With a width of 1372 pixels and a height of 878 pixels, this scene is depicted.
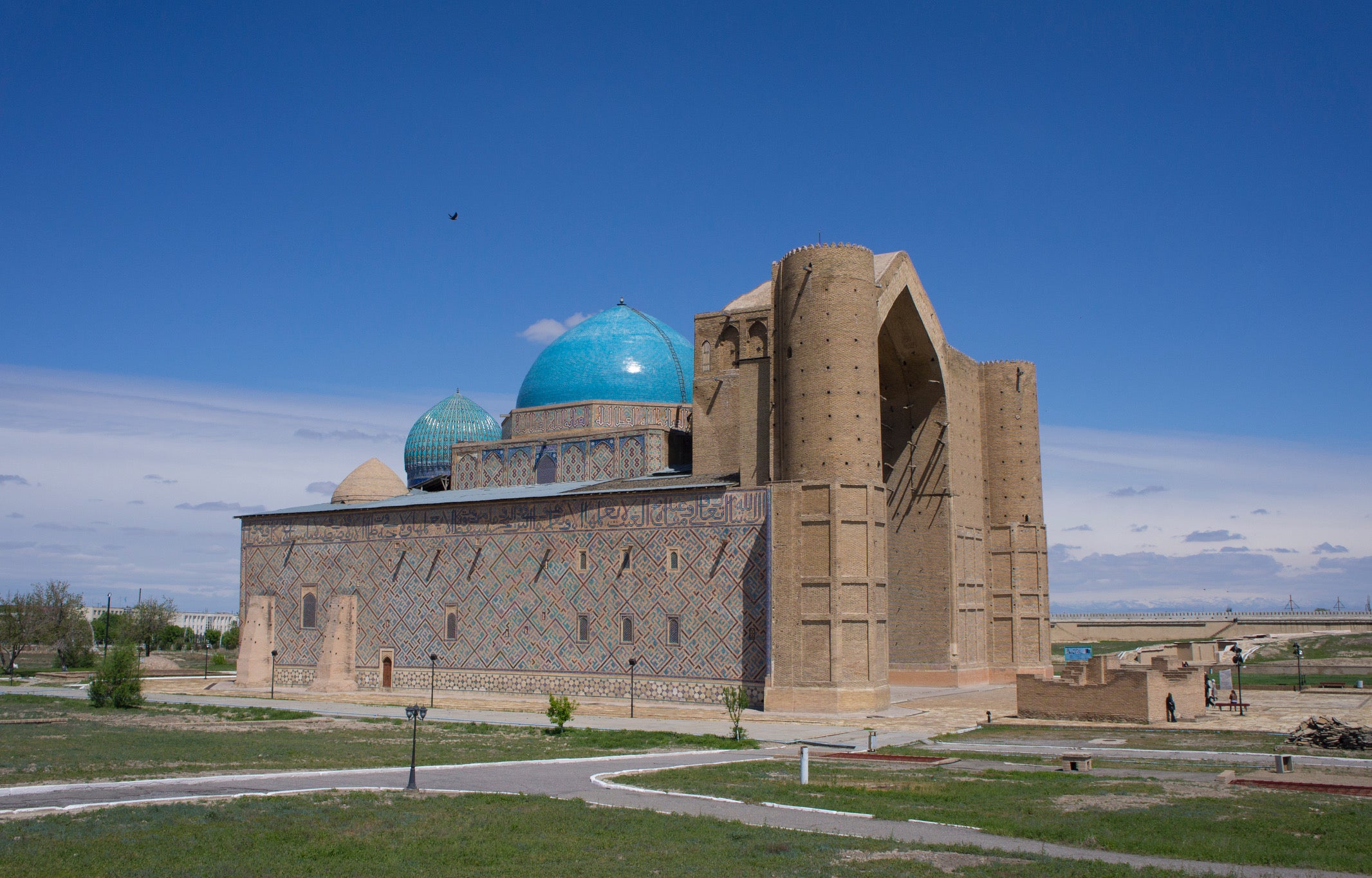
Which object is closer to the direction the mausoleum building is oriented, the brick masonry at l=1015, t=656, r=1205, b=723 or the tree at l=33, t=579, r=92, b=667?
the brick masonry

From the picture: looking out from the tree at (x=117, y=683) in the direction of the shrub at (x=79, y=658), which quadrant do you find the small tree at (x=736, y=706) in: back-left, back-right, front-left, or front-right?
back-right

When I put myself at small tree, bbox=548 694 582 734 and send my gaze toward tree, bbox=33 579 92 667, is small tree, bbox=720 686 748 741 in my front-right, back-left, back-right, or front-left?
back-right

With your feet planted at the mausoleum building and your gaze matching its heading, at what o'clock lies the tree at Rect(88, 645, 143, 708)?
The tree is roughly at 4 o'clock from the mausoleum building.

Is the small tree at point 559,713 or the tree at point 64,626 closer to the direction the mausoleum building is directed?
the small tree

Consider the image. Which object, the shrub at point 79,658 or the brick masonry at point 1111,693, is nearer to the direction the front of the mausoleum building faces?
the brick masonry

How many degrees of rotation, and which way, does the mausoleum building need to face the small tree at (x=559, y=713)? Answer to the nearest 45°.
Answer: approximately 45° to its right

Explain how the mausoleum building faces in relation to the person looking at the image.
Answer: facing the viewer and to the right of the viewer

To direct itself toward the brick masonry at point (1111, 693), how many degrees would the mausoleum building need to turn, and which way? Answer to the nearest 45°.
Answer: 0° — it already faces it

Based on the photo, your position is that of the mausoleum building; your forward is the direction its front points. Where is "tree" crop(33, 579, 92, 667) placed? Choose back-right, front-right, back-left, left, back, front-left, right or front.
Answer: back

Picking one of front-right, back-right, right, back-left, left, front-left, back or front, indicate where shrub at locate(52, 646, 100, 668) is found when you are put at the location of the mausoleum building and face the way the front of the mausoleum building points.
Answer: back

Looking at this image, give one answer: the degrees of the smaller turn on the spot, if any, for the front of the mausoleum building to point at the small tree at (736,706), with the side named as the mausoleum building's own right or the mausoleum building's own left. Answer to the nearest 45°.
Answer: approximately 45° to the mausoleum building's own right
